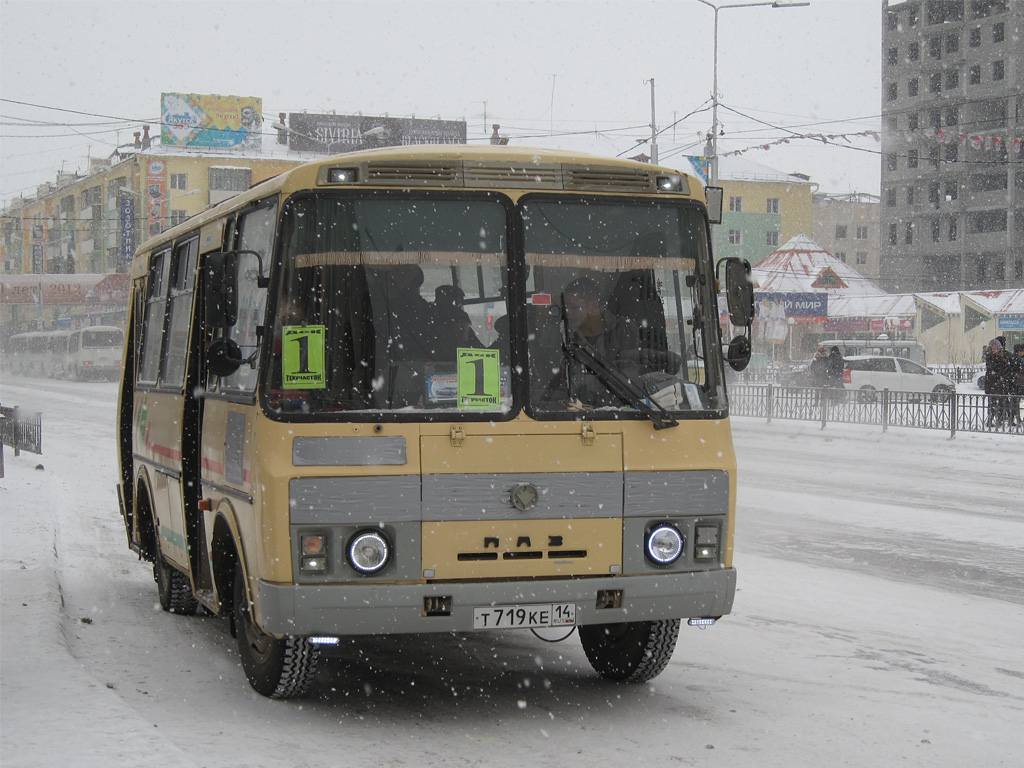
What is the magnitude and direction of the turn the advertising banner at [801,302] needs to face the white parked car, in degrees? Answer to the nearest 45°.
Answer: approximately 45° to its left

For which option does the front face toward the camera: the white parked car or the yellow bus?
the yellow bus

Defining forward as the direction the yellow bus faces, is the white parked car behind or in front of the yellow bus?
behind

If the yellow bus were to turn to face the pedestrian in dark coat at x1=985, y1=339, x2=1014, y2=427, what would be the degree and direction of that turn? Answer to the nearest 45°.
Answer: approximately 135° to its left

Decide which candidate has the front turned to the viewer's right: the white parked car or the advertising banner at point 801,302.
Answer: the white parked car

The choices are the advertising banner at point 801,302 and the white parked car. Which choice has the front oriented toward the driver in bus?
the advertising banner

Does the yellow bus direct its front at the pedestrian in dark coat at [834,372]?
no

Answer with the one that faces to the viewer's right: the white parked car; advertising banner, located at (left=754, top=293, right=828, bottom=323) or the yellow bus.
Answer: the white parked car

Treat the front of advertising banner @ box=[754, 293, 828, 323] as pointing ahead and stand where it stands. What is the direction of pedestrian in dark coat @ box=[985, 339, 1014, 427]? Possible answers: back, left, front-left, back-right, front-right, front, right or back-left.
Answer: front

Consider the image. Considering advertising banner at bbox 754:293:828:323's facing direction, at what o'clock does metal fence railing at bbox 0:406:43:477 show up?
The metal fence railing is roughly at 1 o'clock from the advertising banner.

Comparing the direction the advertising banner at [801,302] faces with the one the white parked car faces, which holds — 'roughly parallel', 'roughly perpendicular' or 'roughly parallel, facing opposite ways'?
roughly perpendicular

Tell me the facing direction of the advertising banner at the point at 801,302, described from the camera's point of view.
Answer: facing the viewer

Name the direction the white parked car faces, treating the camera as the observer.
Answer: facing to the right of the viewer

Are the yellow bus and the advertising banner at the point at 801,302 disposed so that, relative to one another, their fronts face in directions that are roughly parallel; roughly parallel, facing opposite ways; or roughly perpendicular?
roughly parallel

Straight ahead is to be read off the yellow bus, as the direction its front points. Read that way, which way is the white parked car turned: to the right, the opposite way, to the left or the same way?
to the left

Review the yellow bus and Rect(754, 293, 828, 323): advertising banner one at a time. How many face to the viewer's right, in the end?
0

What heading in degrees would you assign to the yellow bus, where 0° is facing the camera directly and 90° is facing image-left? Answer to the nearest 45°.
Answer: approximately 0°

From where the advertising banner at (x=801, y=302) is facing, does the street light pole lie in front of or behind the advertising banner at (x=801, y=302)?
in front

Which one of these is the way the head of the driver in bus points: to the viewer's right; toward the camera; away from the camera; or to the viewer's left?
toward the camera
